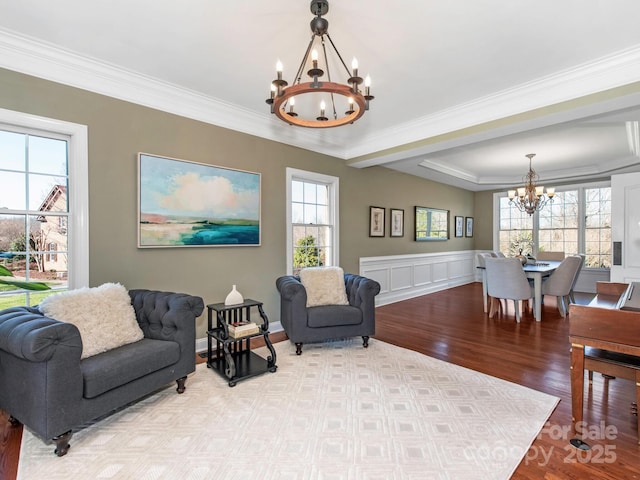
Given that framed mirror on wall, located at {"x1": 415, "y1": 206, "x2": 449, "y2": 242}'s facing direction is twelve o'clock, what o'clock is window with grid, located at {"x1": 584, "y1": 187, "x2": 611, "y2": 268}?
The window with grid is roughly at 10 o'clock from the framed mirror on wall.

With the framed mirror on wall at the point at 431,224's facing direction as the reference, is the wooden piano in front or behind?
in front

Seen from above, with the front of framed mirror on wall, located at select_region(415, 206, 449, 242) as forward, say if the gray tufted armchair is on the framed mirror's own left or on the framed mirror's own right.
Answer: on the framed mirror's own right

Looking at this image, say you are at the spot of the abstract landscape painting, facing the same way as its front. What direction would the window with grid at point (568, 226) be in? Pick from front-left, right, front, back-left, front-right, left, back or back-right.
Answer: front-left

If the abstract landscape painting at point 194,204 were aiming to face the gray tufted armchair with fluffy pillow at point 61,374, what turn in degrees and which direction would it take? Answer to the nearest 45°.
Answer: approximately 90° to its right

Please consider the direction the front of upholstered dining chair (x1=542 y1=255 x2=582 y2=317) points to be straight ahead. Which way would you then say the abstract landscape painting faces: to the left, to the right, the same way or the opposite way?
the opposite way

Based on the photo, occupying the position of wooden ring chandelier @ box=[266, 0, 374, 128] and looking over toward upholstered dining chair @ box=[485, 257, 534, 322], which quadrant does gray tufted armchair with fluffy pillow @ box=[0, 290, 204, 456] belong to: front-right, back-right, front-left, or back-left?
back-left

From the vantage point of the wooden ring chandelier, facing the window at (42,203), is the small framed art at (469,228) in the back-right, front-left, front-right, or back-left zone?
back-right

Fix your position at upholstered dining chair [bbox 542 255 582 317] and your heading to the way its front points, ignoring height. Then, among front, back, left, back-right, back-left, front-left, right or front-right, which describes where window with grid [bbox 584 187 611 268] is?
right

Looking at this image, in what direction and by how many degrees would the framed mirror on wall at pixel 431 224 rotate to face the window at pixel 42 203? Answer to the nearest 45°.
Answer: approximately 90° to its right

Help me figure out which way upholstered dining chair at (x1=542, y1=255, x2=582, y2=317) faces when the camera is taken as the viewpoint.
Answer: facing to the left of the viewer

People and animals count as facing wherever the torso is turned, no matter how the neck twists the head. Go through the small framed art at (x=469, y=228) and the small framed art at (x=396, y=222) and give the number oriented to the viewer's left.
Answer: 0
